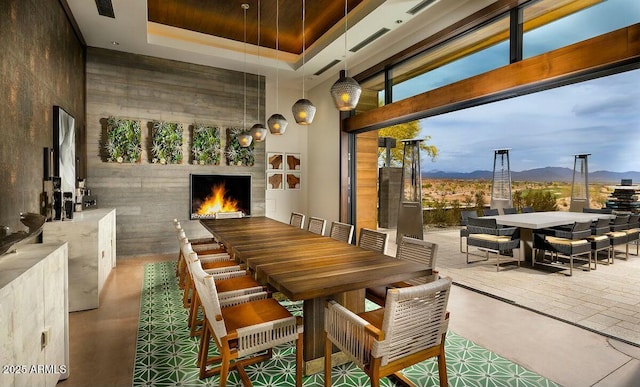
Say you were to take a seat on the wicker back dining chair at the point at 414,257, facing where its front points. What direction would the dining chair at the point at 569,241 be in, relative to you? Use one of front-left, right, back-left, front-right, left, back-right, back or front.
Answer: back

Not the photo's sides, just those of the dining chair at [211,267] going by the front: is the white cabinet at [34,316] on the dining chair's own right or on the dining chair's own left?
on the dining chair's own right

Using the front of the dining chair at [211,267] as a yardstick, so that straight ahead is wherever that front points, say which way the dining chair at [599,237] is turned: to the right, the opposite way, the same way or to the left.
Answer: to the left

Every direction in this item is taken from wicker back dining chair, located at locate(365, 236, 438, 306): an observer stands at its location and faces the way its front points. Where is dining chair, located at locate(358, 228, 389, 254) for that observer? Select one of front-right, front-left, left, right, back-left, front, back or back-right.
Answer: right

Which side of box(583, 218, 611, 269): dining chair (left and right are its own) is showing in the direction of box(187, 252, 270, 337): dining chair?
left

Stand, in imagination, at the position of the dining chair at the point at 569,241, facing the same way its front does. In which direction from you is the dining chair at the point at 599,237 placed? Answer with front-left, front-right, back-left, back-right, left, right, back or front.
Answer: right

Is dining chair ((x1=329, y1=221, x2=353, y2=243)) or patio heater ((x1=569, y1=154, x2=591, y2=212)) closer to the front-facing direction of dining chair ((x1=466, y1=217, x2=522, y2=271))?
the patio heater

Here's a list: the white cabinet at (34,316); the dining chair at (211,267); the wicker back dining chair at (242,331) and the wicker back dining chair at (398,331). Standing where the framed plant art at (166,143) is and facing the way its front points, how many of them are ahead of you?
4

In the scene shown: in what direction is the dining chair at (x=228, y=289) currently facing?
to the viewer's right

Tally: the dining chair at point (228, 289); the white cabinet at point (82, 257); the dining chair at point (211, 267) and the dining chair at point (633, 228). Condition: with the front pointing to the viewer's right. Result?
3

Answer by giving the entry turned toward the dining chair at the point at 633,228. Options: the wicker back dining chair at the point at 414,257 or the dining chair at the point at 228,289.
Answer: the dining chair at the point at 228,289

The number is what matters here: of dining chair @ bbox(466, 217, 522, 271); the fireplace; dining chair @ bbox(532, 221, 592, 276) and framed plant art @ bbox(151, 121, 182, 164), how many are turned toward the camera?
2

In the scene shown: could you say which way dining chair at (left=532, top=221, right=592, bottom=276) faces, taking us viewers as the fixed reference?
facing away from the viewer and to the left of the viewer
